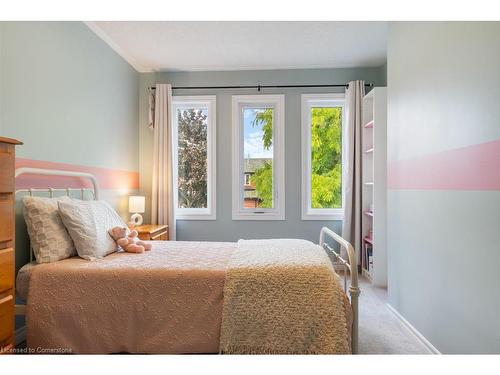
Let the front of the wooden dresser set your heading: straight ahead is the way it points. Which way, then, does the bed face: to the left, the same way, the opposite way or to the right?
the same way

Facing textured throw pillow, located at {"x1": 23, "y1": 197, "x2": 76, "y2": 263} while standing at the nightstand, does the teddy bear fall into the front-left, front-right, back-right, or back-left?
front-left

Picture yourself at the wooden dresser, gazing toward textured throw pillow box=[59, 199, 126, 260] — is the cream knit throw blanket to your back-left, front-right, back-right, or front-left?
front-right

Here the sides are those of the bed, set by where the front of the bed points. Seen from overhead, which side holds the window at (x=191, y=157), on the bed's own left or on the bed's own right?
on the bed's own left

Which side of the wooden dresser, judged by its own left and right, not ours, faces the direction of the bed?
front

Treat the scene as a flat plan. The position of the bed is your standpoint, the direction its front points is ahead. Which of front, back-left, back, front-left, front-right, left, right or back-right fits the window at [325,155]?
front-left

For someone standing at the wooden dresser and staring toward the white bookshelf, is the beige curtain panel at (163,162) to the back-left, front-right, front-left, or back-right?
front-left

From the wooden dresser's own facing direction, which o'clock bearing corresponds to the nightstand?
The nightstand is roughly at 9 o'clock from the wooden dresser.

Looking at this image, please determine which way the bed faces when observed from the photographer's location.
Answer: facing to the right of the viewer

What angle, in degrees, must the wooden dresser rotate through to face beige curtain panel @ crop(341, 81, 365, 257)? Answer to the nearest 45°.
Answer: approximately 45° to its left

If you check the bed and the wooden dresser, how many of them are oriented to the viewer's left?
0

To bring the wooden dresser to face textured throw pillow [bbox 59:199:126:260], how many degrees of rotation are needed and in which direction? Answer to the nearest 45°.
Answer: approximately 90° to its left

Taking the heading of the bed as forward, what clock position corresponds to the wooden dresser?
The wooden dresser is roughly at 6 o'clock from the bed.
